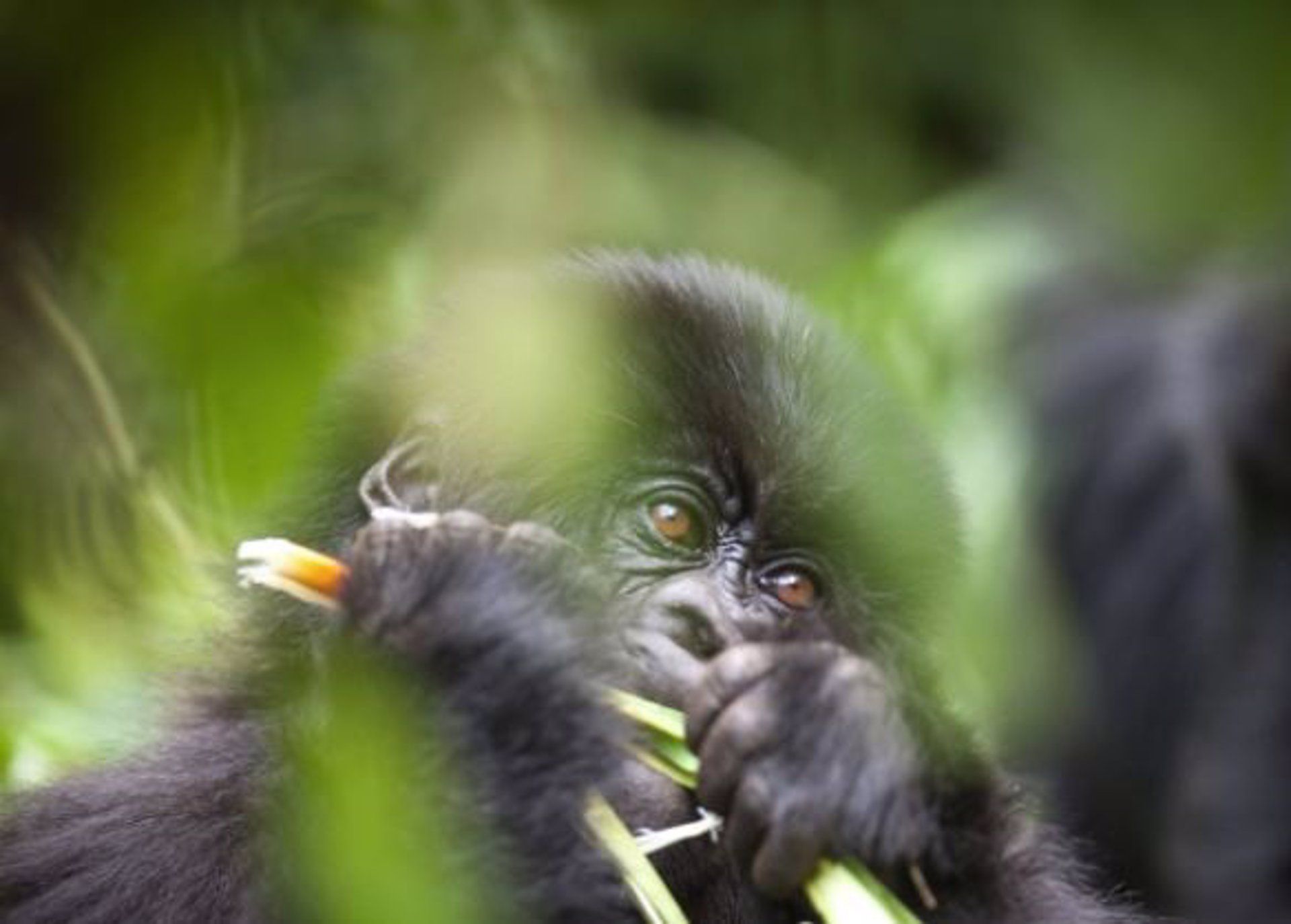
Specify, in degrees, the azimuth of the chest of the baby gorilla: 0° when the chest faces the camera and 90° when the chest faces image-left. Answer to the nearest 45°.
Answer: approximately 0°
